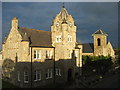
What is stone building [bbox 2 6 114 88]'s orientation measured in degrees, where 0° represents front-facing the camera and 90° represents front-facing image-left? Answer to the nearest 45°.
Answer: approximately 315°
